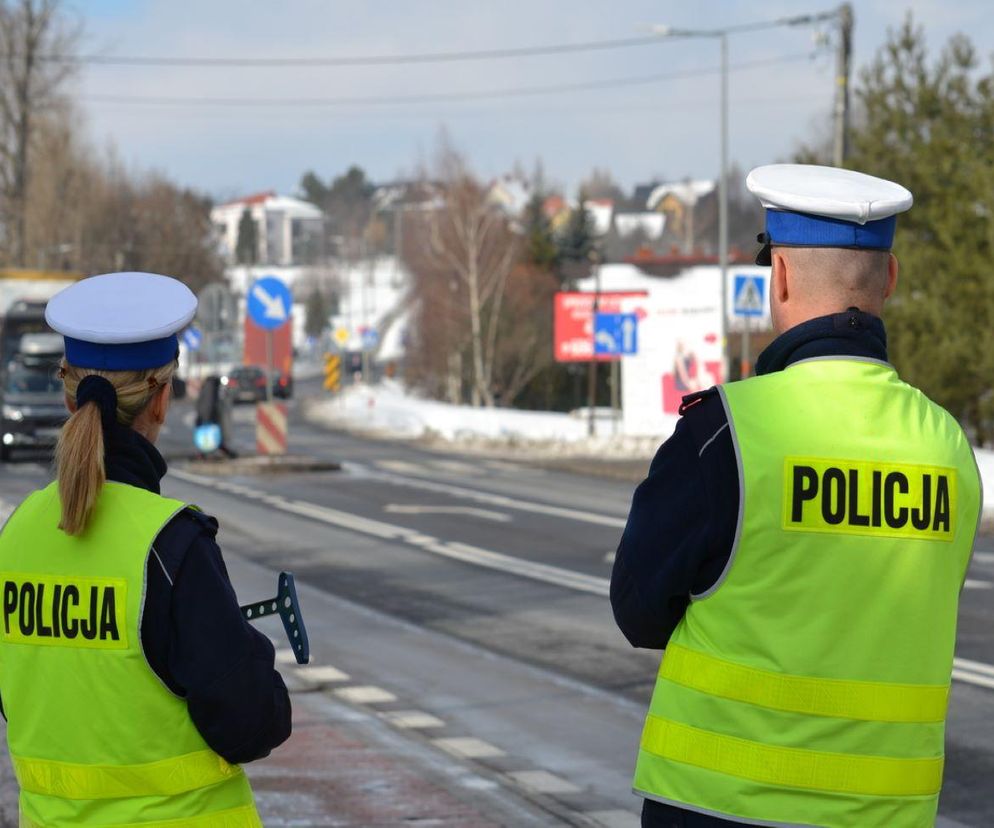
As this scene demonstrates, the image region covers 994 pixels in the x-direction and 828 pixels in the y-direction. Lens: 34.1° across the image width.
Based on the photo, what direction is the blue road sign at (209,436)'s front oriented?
toward the camera

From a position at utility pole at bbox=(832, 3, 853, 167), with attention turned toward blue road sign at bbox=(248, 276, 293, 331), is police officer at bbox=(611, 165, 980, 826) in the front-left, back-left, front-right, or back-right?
front-left

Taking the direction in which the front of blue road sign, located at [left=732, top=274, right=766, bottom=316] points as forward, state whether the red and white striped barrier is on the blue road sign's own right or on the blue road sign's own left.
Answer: on the blue road sign's own right

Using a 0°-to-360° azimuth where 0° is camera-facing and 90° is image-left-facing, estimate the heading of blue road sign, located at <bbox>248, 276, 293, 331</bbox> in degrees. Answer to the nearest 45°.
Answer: approximately 0°

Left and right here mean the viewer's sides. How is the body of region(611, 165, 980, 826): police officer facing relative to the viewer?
facing away from the viewer and to the left of the viewer

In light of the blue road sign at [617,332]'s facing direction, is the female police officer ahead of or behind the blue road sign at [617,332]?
ahead

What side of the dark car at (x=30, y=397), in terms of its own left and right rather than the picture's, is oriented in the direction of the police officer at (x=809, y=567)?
front

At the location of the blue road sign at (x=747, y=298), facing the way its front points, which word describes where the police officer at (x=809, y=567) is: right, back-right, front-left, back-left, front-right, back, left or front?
front

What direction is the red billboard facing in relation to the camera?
toward the camera

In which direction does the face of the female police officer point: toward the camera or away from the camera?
away from the camera

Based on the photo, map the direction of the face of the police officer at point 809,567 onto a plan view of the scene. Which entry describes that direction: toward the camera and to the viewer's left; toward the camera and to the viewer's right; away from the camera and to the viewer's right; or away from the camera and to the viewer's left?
away from the camera and to the viewer's left

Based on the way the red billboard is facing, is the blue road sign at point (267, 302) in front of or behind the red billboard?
in front

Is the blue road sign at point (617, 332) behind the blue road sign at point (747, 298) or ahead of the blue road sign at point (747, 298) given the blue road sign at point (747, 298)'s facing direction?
behind

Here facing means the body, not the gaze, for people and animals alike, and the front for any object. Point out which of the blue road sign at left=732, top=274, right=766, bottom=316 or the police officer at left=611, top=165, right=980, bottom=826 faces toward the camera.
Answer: the blue road sign

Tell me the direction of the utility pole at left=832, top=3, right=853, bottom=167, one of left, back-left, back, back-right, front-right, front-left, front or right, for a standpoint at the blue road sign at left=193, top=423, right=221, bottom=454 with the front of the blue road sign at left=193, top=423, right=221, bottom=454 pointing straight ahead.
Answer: left

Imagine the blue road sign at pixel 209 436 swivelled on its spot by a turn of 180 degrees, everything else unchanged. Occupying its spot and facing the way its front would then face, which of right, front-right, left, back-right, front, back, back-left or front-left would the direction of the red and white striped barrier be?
back-right
